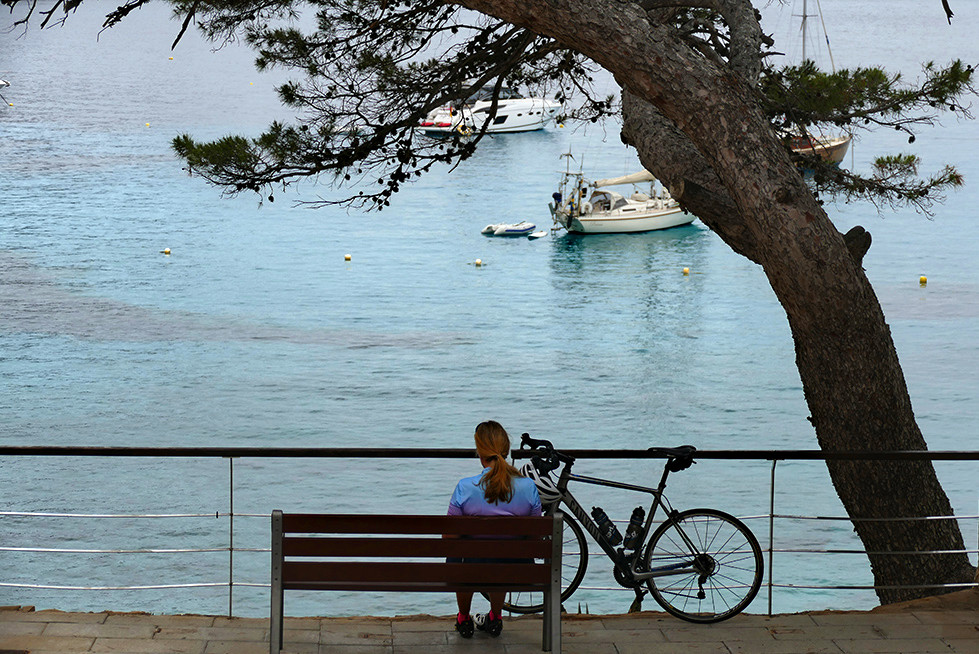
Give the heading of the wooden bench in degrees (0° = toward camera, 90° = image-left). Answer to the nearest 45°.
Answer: approximately 180°

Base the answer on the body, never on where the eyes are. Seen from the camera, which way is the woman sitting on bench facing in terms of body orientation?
away from the camera

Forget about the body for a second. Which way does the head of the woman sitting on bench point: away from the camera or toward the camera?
away from the camera
